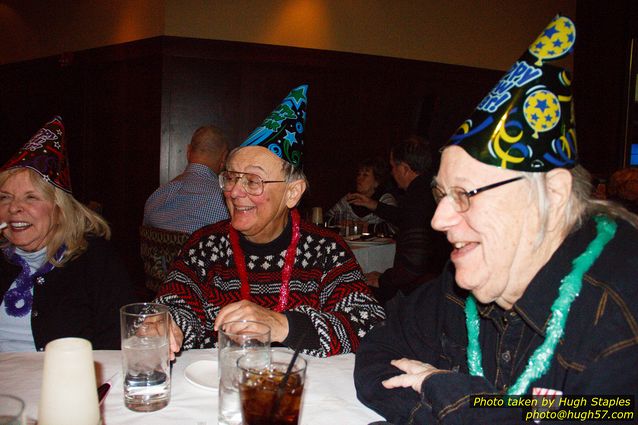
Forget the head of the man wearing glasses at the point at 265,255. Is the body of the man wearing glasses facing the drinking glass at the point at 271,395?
yes

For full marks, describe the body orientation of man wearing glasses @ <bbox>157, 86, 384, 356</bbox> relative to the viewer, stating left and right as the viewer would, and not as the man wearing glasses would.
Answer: facing the viewer

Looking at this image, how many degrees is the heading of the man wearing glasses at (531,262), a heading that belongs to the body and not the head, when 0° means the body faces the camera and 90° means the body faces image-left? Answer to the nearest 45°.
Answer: approximately 45°

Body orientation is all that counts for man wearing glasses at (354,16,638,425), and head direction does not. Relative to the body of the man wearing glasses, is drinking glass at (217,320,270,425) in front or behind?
in front

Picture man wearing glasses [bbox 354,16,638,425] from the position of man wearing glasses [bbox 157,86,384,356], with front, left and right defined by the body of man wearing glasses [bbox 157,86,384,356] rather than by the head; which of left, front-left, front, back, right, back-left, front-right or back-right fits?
front-left

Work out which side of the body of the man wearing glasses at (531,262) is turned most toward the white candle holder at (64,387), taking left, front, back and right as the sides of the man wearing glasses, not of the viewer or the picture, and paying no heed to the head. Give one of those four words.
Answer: front

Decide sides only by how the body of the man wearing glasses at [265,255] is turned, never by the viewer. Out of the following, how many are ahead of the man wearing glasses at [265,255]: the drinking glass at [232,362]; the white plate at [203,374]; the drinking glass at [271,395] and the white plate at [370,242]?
3

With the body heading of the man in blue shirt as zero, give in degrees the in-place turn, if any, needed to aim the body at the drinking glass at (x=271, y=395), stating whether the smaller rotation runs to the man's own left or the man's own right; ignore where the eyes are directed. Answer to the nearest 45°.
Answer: approximately 135° to the man's own right

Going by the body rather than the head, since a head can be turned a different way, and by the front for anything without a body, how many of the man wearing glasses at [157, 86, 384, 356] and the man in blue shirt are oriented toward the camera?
1

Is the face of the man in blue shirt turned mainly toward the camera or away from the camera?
away from the camera

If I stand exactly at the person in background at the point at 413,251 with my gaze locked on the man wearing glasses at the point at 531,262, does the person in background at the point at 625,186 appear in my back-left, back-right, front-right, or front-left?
back-left

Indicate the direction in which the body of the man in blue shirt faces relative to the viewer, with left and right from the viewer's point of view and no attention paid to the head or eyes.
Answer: facing away from the viewer and to the right of the viewer

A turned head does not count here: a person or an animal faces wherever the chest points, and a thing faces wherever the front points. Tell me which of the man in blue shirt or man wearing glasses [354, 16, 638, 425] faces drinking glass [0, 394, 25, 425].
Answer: the man wearing glasses

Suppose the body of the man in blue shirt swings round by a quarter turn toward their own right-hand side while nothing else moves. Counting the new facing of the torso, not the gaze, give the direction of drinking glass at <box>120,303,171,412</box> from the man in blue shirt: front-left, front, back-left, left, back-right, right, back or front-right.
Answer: front-right

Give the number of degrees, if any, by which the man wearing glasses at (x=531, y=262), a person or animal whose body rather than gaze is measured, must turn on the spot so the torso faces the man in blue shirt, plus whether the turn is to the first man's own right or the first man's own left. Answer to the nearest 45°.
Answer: approximately 90° to the first man's own right
